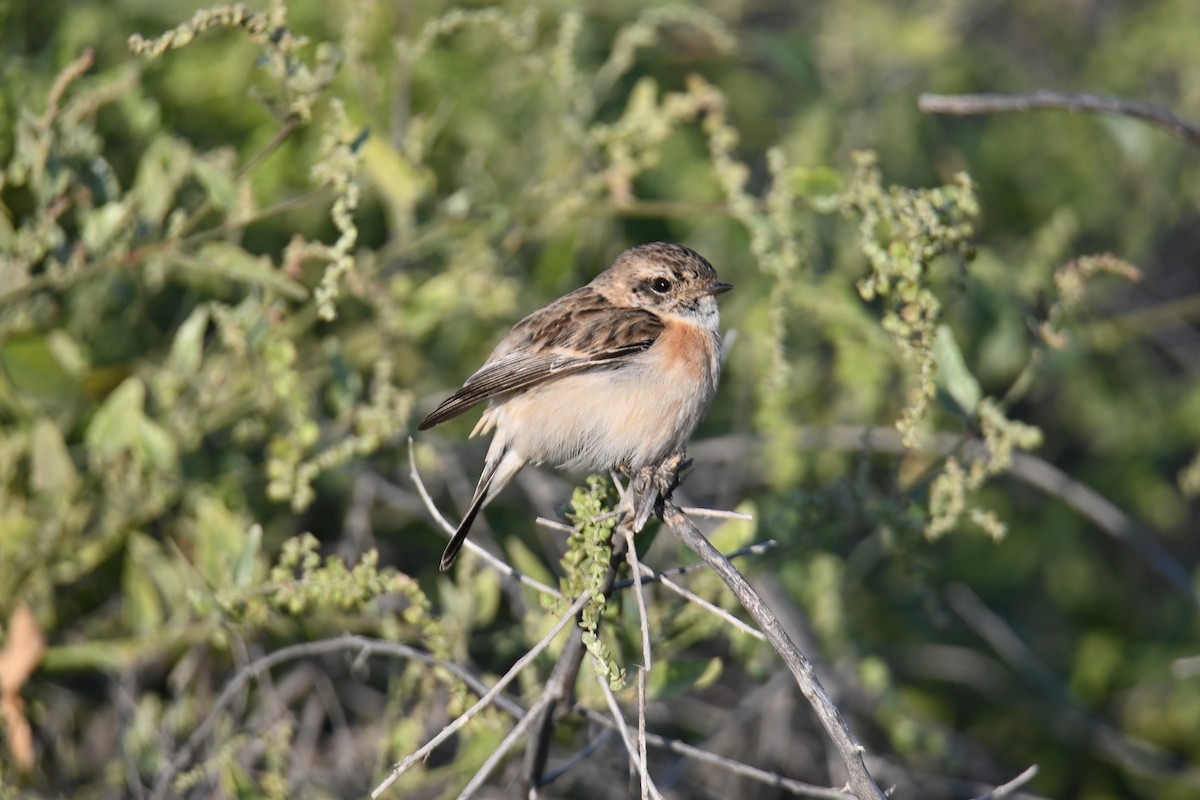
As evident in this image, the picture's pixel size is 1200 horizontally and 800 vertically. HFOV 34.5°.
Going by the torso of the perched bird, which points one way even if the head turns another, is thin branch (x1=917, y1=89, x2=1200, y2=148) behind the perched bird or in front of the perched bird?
in front

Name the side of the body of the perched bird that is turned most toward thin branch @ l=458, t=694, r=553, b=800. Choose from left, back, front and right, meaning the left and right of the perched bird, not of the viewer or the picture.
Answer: right

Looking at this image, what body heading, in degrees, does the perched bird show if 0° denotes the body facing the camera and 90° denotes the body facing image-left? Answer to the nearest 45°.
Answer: approximately 270°

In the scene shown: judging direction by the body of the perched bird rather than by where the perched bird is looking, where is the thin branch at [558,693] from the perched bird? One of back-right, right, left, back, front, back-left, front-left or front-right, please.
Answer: right
